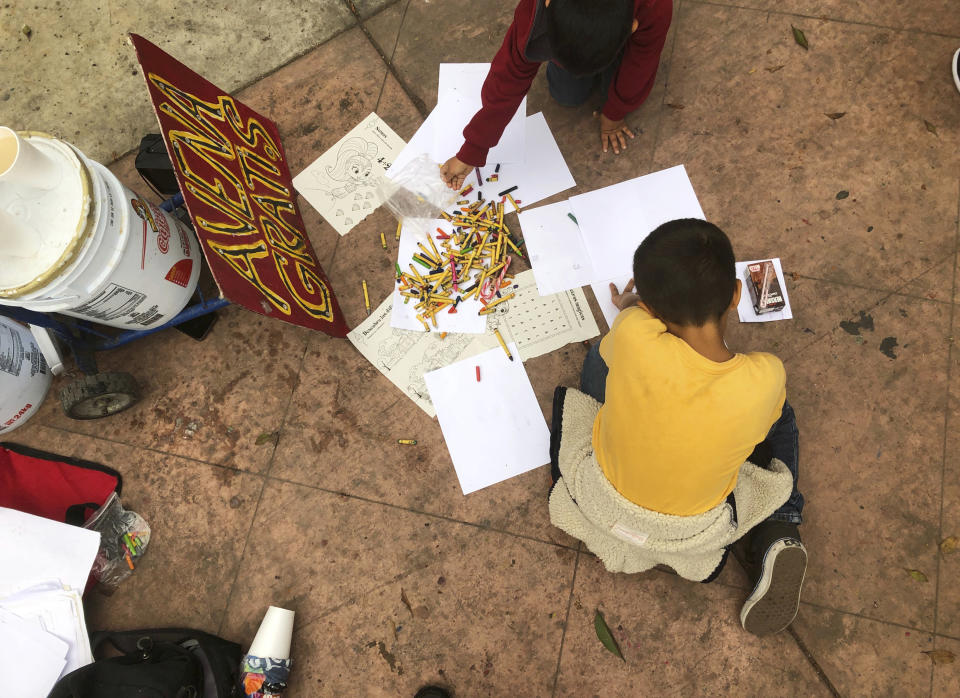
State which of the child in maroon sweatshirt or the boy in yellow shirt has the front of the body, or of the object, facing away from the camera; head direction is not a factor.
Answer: the boy in yellow shirt

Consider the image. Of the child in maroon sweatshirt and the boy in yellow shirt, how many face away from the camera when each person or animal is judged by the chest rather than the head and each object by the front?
1

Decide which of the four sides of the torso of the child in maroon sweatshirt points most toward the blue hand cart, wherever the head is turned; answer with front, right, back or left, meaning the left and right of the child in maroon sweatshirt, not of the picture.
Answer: right

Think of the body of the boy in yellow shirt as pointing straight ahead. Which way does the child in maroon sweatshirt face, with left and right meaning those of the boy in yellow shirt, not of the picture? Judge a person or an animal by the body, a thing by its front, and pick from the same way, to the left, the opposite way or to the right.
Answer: the opposite way

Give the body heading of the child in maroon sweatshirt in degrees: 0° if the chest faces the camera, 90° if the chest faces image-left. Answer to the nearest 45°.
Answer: approximately 0°

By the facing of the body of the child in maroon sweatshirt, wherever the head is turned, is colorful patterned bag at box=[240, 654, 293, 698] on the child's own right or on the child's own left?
on the child's own right

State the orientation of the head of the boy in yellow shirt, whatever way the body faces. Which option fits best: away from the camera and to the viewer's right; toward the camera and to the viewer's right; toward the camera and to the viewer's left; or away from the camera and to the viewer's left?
away from the camera and to the viewer's left

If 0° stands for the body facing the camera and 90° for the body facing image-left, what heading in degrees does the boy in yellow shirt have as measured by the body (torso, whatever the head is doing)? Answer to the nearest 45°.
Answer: approximately 180°

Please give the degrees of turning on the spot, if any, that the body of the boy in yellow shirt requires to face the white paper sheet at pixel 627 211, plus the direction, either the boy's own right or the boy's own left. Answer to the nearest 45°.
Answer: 0° — they already face it
